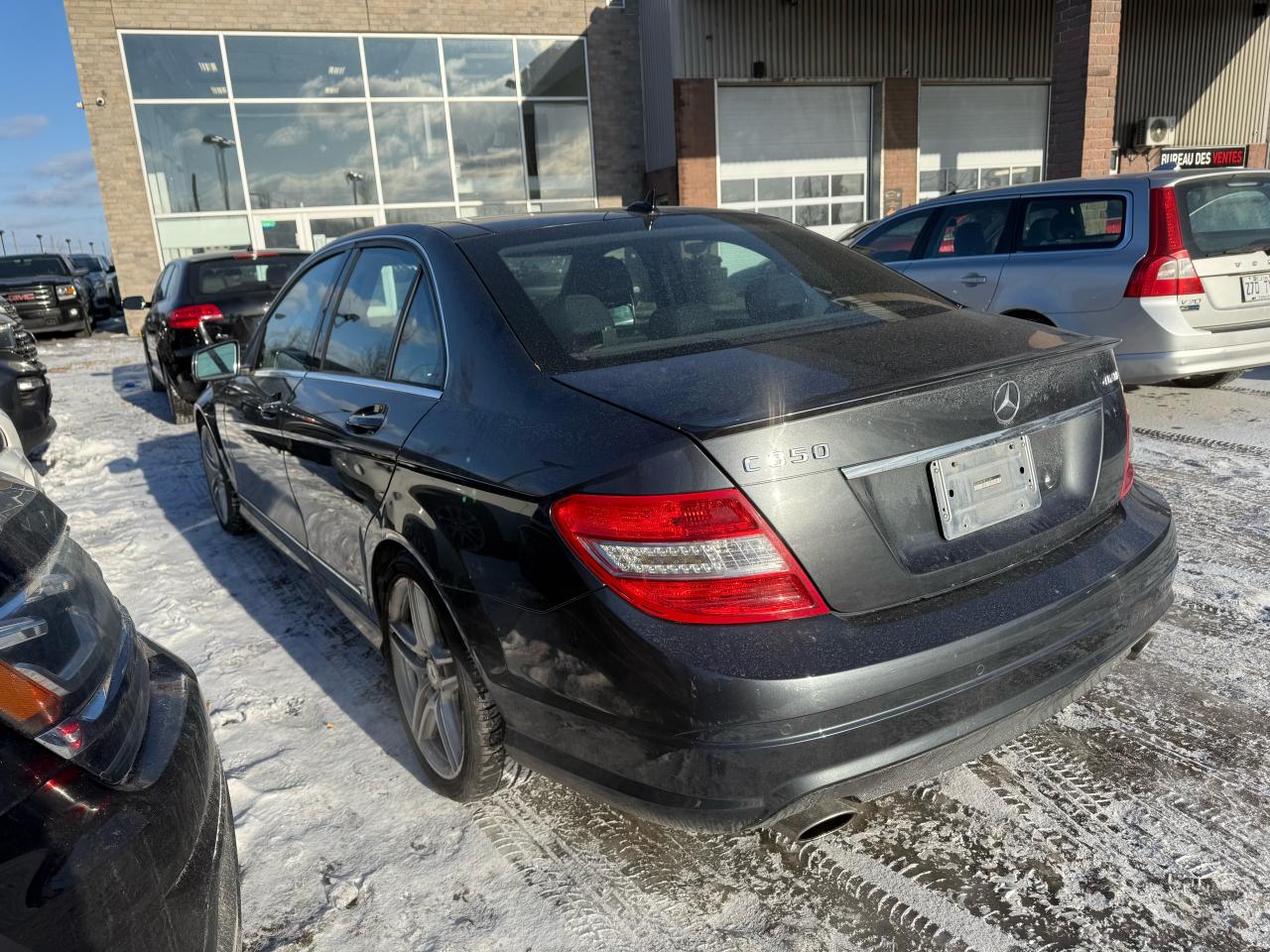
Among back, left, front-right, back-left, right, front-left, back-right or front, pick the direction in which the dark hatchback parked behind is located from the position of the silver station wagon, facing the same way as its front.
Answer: front-left

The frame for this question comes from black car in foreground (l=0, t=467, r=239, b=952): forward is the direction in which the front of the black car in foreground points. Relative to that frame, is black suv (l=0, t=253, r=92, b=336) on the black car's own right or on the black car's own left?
on the black car's own left

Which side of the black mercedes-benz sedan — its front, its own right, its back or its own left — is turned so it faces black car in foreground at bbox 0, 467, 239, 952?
left

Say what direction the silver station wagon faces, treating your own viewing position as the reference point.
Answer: facing away from the viewer and to the left of the viewer

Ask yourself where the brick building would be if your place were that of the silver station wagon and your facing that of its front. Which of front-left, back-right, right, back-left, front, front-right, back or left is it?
front

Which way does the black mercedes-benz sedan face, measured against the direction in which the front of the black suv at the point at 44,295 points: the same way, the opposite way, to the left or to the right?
the opposite way

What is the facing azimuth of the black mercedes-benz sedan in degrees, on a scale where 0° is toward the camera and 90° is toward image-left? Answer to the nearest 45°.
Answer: approximately 135°

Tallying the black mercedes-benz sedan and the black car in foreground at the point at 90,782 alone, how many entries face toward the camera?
0

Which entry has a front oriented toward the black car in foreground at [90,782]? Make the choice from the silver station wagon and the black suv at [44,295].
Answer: the black suv

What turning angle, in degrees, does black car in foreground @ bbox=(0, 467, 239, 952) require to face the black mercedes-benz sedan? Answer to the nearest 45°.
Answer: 0° — it already faces it

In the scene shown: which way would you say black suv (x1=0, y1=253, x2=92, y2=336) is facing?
toward the camera
